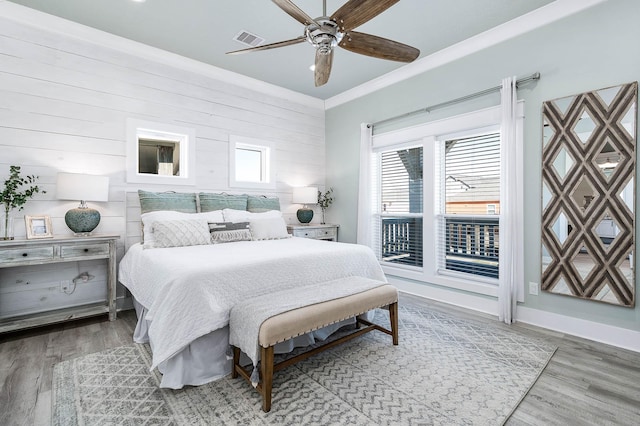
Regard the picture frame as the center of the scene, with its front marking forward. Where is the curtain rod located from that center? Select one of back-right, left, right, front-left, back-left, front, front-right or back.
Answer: front-left

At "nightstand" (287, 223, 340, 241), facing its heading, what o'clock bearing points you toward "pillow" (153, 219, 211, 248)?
The pillow is roughly at 3 o'clock from the nightstand.

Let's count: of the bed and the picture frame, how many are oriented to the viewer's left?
0

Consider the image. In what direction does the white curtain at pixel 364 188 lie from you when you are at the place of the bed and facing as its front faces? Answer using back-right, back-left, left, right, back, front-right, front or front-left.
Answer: left

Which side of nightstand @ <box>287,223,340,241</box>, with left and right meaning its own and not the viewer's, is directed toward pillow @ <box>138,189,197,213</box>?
right

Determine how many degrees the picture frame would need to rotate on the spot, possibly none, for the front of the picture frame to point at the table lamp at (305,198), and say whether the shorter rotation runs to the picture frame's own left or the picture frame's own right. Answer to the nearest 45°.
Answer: approximately 90° to the picture frame's own left

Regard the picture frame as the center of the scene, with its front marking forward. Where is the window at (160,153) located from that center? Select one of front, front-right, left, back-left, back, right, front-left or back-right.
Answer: left

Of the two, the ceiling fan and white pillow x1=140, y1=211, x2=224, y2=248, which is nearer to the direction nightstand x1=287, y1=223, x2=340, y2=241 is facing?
the ceiling fan

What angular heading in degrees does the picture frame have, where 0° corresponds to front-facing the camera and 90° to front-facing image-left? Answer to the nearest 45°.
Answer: approximately 0°

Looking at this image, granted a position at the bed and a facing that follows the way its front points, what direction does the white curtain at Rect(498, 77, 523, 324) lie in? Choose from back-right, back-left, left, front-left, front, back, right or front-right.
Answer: front-left

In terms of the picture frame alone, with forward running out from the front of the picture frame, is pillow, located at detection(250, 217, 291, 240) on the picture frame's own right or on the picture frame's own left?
on the picture frame's own left

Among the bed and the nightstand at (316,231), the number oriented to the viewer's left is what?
0
